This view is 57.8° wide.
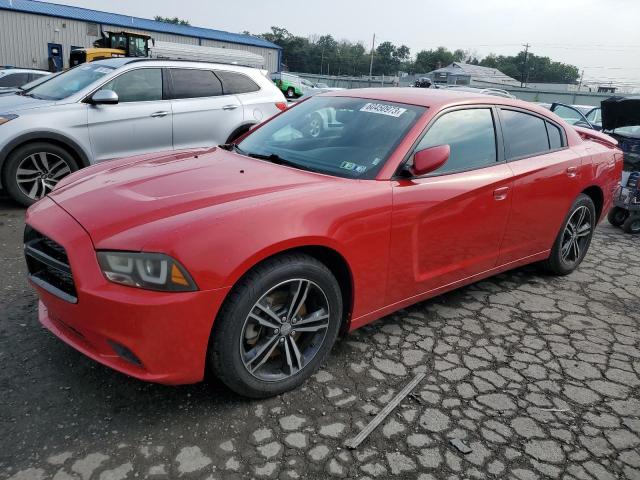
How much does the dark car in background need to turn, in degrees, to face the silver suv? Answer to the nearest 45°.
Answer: approximately 90° to its right

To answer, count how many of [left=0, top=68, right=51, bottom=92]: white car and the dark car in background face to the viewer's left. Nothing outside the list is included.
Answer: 1

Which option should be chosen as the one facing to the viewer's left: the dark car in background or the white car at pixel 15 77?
the white car

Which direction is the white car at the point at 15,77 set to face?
to the viewer's left

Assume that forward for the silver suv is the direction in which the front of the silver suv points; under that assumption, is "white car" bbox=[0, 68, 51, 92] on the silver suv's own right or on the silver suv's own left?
on the silver suv's own right

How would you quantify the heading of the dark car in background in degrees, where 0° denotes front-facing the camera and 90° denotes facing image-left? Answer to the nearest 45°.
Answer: approximately 315°

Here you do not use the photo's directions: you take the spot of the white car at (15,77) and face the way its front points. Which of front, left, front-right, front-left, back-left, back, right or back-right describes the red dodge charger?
left

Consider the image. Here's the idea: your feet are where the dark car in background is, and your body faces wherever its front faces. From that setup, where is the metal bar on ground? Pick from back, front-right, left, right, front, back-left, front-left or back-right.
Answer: front-right

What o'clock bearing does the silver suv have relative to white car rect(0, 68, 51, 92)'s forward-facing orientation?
The silver suv is roughly at 9 o'clock from the white car.
